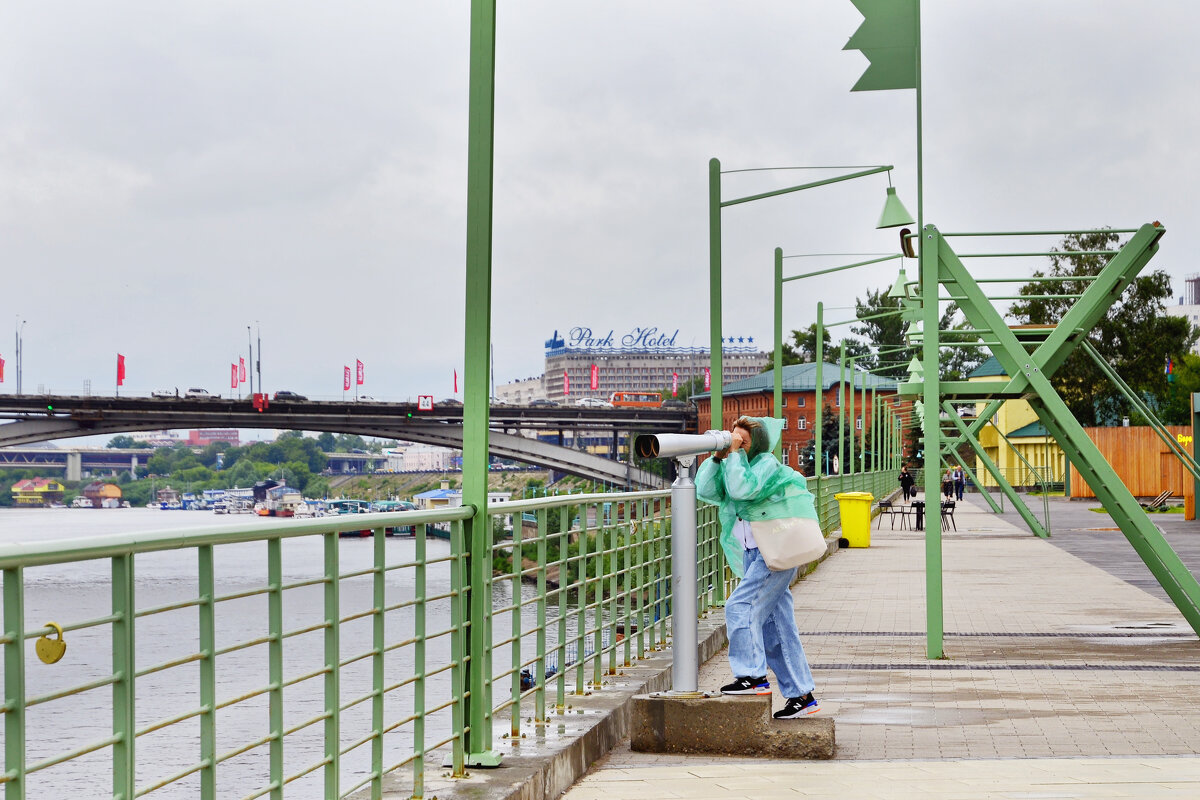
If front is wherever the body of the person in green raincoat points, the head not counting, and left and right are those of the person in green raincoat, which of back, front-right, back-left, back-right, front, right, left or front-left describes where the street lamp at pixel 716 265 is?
right

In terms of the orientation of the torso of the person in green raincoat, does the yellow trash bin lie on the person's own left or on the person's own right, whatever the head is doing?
on the person's own right

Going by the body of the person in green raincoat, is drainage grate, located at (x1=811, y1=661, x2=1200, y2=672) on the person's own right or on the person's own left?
on the person's own right

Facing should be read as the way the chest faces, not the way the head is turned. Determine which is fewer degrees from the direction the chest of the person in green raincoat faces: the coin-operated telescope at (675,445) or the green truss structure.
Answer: the coin-operated telescope

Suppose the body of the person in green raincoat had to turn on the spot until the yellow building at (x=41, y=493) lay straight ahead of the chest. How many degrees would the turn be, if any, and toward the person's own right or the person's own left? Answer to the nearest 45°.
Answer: approximately 45° to the person's own right

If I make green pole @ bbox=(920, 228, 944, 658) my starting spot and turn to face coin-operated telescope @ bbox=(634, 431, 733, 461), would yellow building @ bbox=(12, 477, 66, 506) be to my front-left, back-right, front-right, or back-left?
back-right

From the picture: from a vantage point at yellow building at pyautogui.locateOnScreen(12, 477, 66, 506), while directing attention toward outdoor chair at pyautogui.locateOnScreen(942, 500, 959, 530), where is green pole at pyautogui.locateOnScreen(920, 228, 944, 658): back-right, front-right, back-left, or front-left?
front-right

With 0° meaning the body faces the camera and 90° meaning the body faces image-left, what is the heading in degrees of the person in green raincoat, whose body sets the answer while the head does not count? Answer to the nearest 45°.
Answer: approximately 90°

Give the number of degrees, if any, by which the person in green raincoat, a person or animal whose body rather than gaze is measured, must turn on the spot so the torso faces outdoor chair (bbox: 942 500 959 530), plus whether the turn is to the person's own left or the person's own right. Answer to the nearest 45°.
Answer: approximately 90° to the person's own right

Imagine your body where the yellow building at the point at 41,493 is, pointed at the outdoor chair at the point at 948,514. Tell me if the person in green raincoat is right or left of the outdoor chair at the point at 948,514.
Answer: right

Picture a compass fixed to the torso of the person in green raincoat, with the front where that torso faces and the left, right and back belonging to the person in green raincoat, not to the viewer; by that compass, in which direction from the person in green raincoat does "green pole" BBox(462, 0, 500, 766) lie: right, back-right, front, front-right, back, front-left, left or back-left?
front-left

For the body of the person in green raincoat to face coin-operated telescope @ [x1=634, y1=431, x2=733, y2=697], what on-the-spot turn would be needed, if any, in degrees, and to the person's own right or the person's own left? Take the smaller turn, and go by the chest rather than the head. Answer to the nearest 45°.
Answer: approximately 45° to the person's own left
